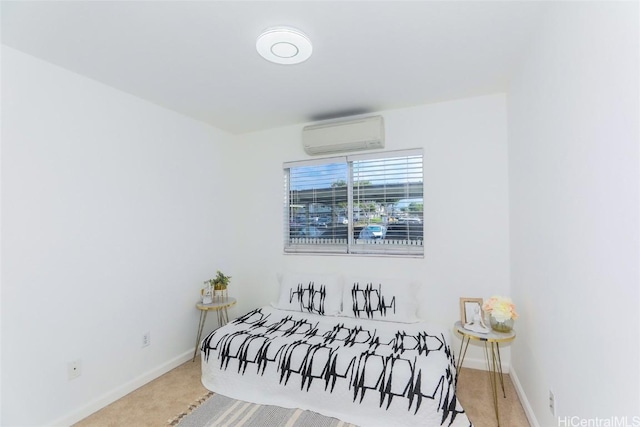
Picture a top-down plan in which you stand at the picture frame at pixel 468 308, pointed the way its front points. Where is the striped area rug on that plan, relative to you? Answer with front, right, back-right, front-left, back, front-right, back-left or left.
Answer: front-right

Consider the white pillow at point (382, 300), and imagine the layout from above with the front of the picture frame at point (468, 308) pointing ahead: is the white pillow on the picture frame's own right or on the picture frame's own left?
on the picture frame's own right

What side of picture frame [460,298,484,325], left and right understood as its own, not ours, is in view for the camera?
front

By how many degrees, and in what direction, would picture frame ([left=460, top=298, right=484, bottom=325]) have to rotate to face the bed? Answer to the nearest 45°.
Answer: approximately 45° to its right

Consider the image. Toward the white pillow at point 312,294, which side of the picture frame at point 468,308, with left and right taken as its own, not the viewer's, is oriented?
right

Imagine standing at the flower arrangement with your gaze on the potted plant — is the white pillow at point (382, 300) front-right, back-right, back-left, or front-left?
front-right
